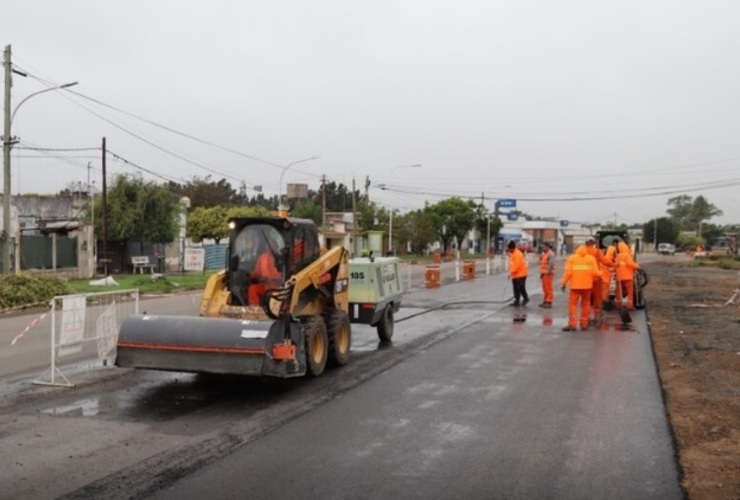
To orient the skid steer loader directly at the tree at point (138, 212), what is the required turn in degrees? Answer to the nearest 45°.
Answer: approximately 135° to its right

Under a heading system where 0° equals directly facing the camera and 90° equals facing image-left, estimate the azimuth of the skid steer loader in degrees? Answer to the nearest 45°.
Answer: approximately 45°

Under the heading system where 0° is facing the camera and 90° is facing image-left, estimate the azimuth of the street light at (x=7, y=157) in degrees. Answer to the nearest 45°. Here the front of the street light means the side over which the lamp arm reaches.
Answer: approximately 270°

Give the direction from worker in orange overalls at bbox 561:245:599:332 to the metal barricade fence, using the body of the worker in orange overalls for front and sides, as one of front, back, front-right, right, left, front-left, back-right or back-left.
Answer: back-left

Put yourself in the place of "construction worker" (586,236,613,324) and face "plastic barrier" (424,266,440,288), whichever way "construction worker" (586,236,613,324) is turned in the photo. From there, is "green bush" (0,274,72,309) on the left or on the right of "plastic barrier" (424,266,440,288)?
left

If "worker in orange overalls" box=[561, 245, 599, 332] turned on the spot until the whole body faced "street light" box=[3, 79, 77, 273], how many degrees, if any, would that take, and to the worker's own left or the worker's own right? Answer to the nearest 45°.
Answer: approximately 90° to the worker's own left

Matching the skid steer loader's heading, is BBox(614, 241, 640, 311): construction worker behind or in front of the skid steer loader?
behind

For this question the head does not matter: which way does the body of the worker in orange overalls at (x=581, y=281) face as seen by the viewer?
away from the camera

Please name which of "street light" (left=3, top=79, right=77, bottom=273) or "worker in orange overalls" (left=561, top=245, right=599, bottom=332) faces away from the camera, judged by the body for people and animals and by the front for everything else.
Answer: the worker in orange overalls
